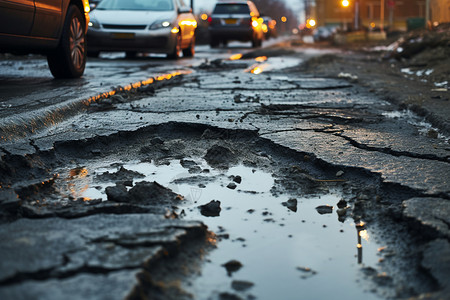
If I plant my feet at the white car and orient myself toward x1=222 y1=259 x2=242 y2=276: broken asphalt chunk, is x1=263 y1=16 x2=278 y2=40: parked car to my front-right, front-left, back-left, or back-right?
back-left
